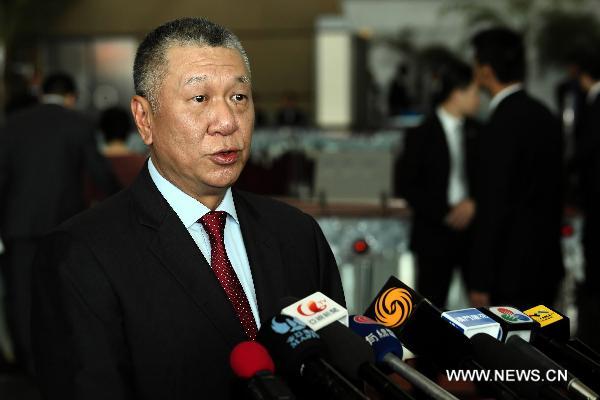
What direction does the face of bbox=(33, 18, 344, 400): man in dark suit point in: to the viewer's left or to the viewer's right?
to the viewer's right

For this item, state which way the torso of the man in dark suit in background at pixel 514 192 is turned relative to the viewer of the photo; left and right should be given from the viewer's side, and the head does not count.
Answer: facing away from the viewer and to the left of the viewer

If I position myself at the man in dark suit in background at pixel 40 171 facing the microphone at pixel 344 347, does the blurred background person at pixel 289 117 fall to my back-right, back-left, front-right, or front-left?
back-left

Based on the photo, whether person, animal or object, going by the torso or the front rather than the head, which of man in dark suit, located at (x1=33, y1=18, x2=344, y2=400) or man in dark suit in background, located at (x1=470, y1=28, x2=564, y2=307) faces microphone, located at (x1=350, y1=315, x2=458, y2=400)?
the man in dark suit
